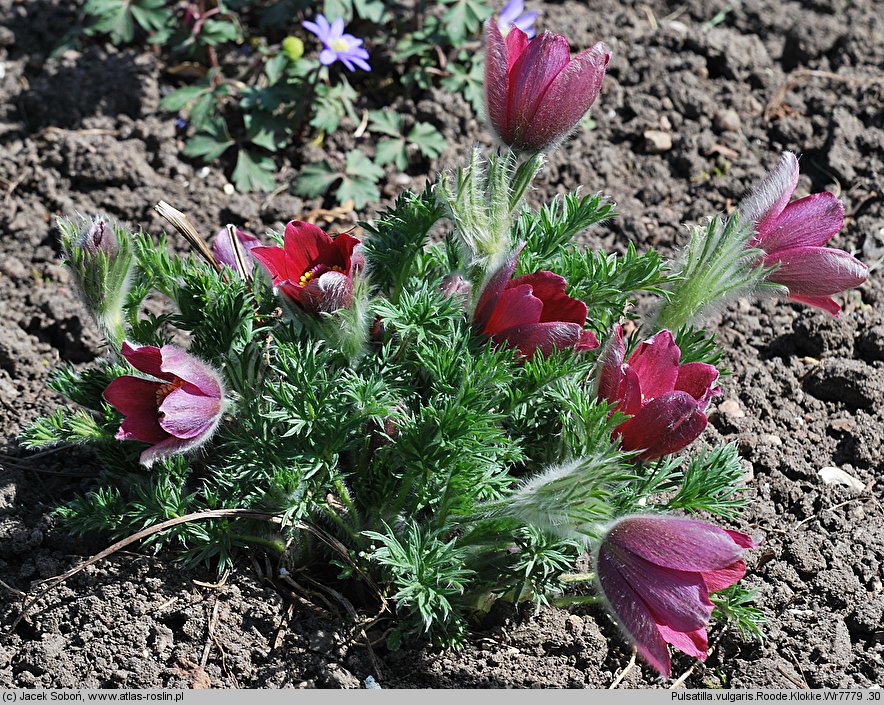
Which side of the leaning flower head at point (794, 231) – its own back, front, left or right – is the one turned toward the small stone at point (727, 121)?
left

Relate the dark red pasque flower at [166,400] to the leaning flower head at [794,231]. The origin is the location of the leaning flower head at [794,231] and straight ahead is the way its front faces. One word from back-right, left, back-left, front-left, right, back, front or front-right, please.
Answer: back-right

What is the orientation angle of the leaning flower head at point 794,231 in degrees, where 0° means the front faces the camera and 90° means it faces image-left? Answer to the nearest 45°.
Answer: approximately 270°

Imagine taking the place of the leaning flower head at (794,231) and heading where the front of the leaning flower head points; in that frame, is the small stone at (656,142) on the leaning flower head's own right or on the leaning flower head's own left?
on the leaning flower head's own left
